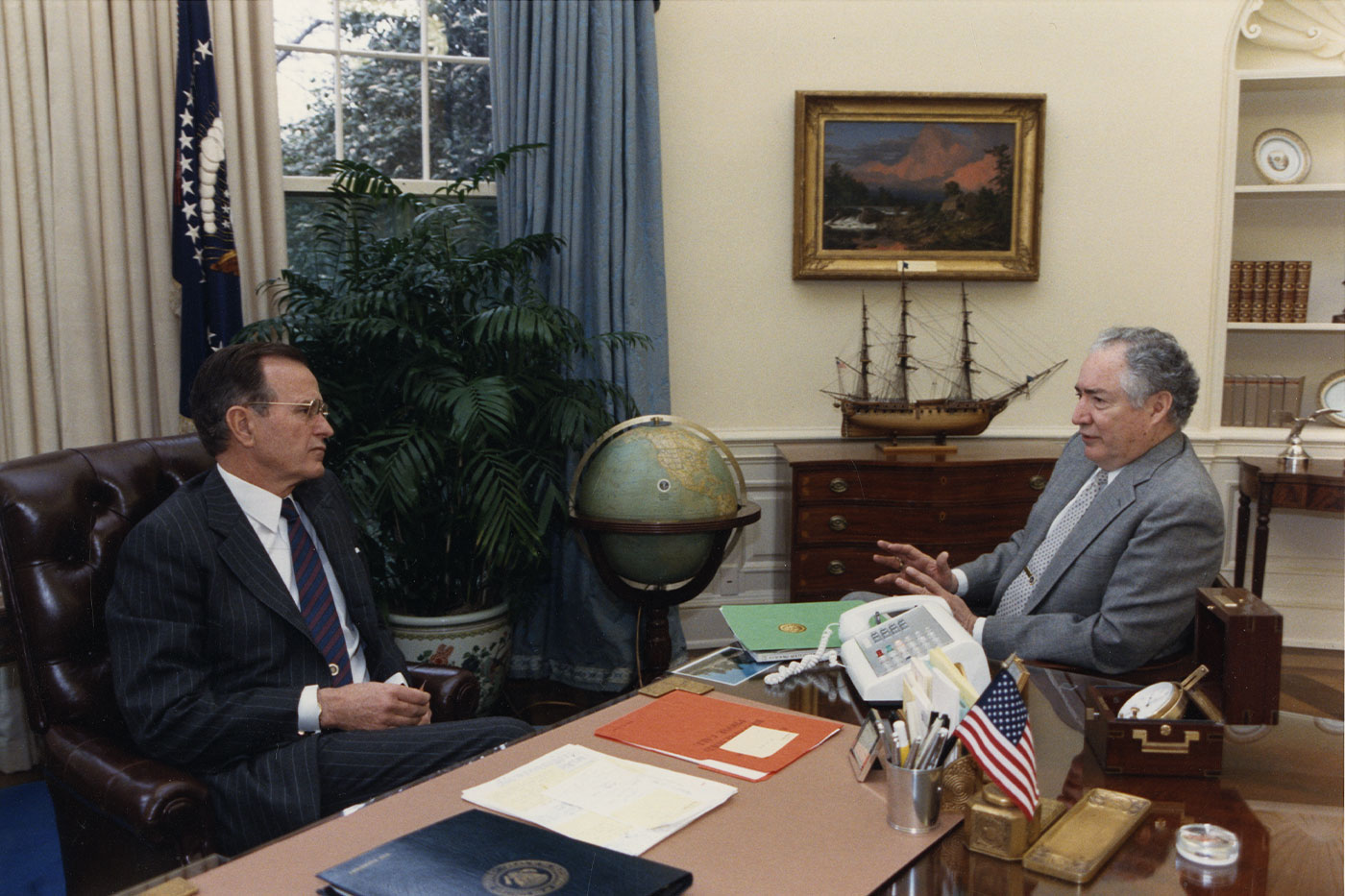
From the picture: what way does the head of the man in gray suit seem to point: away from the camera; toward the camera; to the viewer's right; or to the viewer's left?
to the viewer's left

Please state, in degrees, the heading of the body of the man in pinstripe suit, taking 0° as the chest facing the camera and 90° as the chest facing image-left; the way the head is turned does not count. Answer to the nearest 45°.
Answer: approximately 315°

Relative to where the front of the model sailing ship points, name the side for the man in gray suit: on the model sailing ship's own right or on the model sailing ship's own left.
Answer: on the model sailing ship's own right

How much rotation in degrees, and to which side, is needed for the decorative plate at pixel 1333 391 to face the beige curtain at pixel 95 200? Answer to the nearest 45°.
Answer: approximately 45° to its right

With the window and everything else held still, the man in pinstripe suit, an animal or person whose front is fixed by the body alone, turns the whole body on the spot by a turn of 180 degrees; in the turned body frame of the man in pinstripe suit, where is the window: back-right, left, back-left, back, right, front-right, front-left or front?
front-right

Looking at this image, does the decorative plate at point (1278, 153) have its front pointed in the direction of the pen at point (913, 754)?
yes

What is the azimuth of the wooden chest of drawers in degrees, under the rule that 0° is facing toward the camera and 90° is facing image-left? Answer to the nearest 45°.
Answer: approximately 0°

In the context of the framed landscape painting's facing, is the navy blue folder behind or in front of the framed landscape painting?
in front

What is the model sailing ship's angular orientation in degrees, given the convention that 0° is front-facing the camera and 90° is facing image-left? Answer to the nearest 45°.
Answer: approximately 270°

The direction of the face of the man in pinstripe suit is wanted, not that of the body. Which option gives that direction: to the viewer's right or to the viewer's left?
to the viewer's right

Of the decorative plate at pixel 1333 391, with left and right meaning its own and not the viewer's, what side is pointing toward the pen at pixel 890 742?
front

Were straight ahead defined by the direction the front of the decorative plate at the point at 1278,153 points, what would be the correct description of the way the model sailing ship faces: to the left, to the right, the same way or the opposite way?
to the left
